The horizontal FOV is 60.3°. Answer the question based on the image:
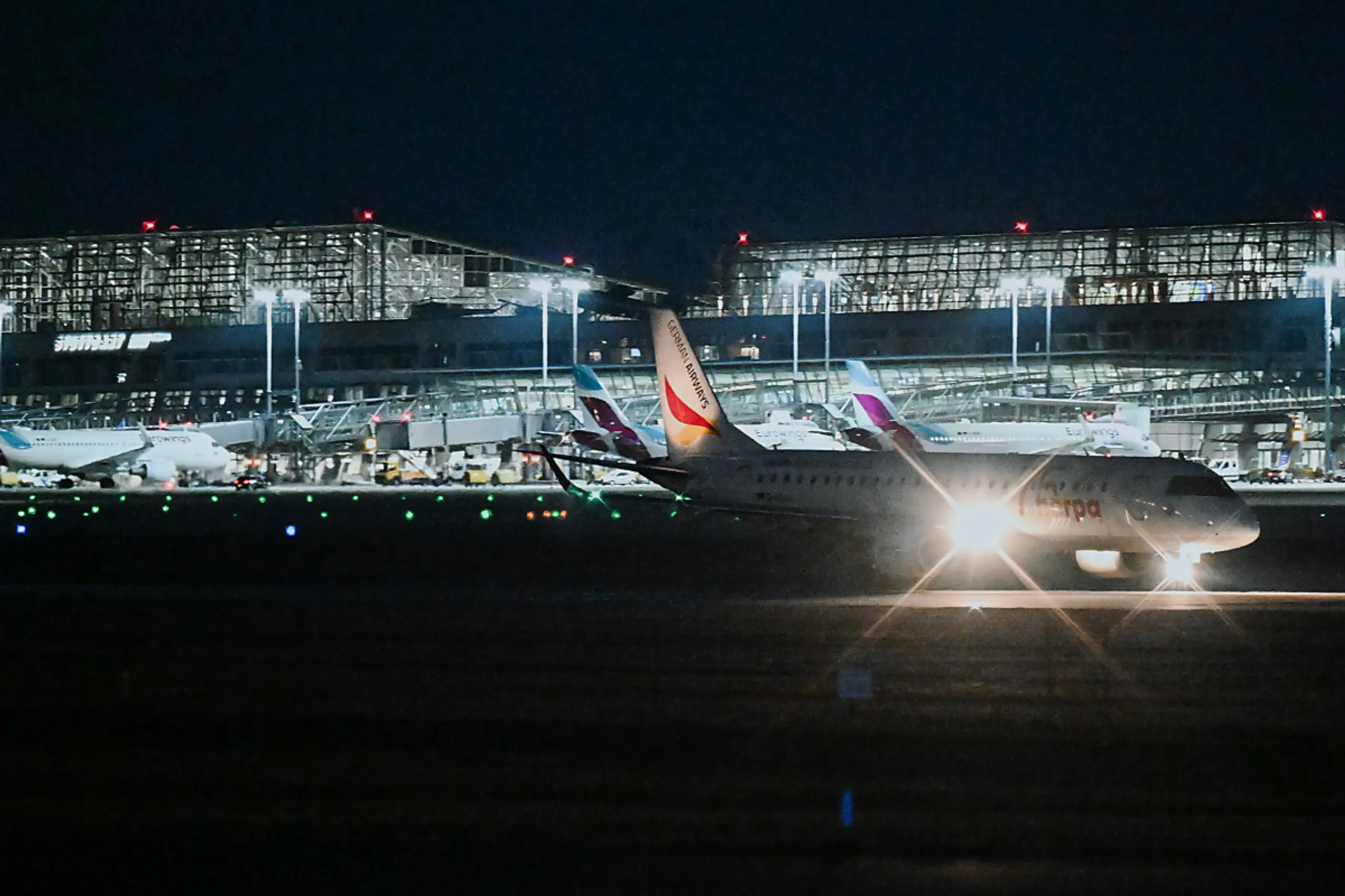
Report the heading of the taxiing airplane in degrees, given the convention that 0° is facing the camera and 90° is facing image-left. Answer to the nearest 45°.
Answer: approximately 315°
